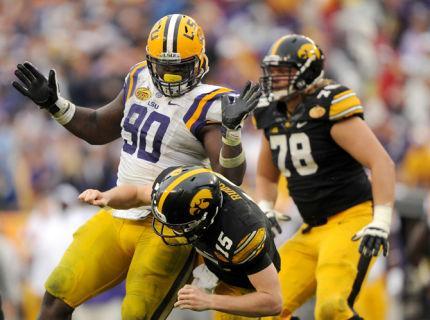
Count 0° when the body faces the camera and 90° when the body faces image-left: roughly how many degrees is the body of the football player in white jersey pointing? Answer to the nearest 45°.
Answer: approximately 45°

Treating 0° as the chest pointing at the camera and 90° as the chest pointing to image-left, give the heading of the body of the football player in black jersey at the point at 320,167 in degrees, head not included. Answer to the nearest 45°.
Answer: approximately 45°

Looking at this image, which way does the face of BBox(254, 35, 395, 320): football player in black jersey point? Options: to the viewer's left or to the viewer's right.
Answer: to the viewer's left
